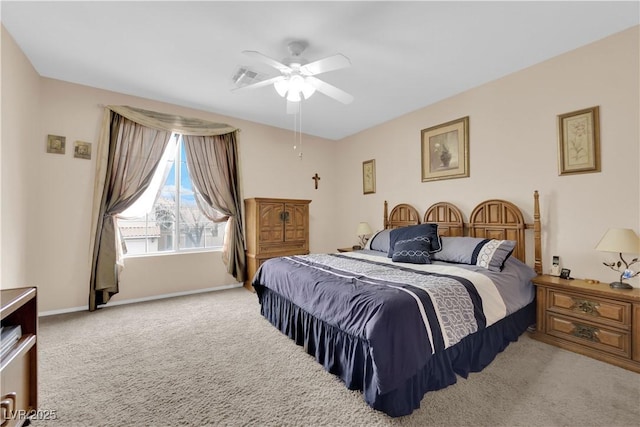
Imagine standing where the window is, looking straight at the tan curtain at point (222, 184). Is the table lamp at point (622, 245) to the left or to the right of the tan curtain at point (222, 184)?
right

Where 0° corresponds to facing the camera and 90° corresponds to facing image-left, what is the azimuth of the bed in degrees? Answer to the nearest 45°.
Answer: approximately 45°

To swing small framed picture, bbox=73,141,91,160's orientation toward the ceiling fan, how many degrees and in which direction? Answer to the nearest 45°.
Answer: approximately 45° to its left

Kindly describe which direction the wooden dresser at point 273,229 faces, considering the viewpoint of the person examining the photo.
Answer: facing the viewer and to the right of the viewer

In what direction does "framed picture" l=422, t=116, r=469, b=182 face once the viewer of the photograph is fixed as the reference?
facing the viewer and to the left of the viewer

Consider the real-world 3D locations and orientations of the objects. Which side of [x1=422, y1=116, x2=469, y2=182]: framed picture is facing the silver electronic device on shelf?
front

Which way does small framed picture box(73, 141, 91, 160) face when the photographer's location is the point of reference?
facing the viewer

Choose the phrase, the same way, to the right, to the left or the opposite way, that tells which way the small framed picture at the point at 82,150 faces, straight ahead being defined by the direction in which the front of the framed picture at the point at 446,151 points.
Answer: to the left

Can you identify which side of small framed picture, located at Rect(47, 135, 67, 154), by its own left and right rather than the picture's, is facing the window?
left
